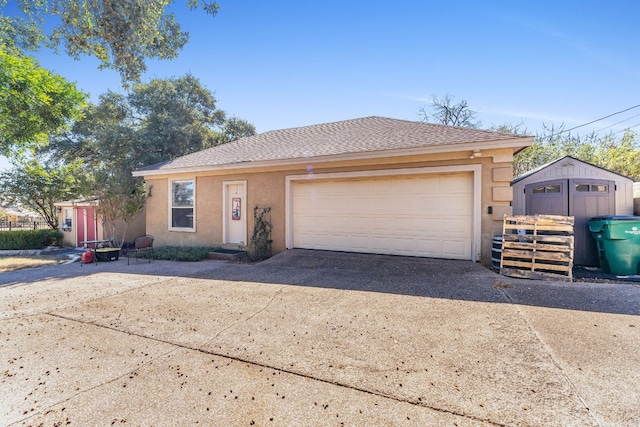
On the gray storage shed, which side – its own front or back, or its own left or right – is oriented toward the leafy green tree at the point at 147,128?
right

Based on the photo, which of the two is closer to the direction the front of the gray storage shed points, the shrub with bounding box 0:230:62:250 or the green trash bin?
the green trash bin

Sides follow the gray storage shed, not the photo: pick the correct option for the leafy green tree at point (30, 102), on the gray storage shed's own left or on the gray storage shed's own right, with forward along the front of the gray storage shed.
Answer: on the gray storage shed's own right

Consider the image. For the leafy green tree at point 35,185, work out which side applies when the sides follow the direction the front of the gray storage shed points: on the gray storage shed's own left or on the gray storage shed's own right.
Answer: on the gray storage shed's own right

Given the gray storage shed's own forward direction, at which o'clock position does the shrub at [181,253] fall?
The shrub is roughly at 2 o'clock from the gray storage shed.

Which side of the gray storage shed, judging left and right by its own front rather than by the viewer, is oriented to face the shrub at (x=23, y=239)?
right

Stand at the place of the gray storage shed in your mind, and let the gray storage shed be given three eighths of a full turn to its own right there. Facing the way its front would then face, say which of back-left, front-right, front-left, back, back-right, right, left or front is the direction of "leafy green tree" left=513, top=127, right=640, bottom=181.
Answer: front-right

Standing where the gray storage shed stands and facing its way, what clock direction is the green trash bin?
The green trash bin is roughly at 11 o'clock from the gray storage shed.

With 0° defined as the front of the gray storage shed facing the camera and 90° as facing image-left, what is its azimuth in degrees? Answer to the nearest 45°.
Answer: approximately 0°
